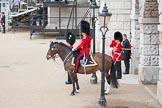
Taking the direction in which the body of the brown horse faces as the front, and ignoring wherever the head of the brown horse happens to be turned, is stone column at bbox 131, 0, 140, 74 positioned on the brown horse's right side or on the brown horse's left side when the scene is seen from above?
on the brown horse's right side

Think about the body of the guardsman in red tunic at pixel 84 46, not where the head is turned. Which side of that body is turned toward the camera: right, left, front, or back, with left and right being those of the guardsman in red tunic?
left

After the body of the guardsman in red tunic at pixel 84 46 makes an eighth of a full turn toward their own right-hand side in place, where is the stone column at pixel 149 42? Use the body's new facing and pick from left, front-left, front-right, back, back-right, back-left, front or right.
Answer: right

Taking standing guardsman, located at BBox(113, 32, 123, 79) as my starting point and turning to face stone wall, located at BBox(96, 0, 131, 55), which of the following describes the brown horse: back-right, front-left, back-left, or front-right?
back-left

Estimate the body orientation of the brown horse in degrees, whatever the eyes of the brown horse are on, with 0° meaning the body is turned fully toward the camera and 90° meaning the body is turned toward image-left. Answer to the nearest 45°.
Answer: approximately 90°

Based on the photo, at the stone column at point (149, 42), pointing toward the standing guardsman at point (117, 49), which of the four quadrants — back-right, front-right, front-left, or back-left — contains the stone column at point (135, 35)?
front-right

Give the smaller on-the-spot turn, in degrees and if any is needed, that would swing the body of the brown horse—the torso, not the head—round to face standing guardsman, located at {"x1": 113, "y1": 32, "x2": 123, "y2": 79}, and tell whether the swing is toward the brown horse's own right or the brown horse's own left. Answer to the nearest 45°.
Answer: approximately 135° to the brown horse's own right

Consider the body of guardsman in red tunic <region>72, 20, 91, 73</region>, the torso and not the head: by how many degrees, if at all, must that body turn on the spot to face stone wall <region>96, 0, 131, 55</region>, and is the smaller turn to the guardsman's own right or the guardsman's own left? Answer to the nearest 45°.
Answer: approximately 90° to the guardsman's own right

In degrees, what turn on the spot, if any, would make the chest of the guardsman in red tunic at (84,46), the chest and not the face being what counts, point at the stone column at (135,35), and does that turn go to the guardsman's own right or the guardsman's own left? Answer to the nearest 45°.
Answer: approximately 135° to the guardsman's own right
